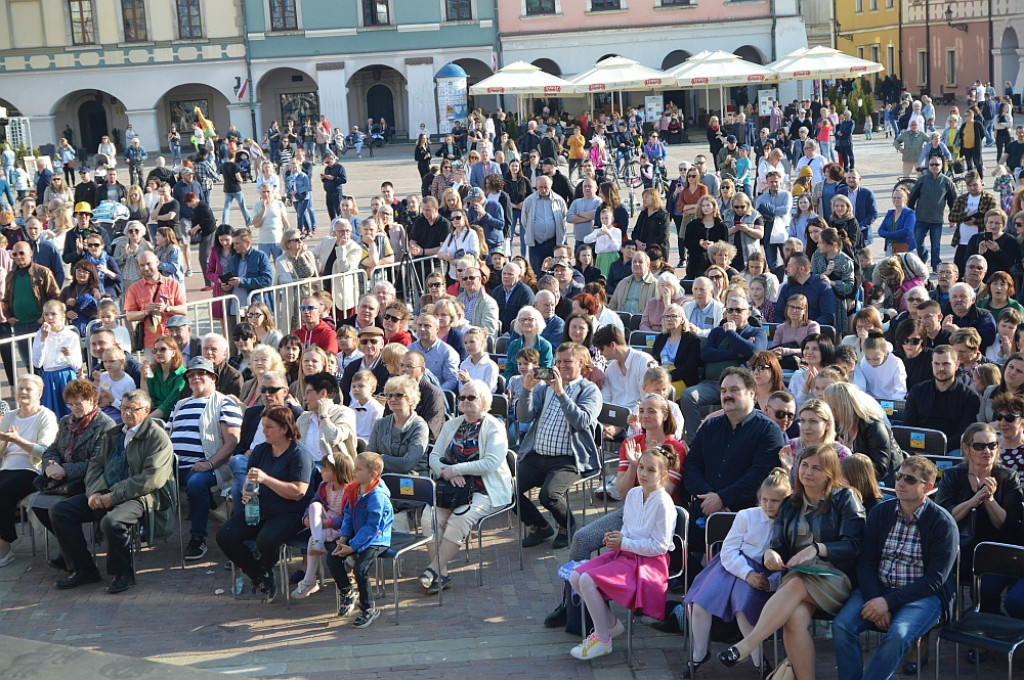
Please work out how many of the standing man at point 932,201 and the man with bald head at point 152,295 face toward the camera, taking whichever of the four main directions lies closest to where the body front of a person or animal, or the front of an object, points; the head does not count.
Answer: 2

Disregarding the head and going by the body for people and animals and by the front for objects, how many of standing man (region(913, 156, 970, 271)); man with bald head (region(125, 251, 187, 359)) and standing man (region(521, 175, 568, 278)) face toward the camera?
3

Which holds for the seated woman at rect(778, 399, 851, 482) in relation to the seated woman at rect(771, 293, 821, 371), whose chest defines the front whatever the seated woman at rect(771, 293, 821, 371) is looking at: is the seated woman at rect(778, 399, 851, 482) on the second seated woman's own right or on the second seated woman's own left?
on the second seated woman's own left

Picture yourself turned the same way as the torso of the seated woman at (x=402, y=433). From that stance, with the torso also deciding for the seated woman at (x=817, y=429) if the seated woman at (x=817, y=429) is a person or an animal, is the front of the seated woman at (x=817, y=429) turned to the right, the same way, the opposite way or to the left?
the same way

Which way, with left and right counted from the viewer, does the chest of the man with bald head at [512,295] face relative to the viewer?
facing the viewer and to the left of the viewer

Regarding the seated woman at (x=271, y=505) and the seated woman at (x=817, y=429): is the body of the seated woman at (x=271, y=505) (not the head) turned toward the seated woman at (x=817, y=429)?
no

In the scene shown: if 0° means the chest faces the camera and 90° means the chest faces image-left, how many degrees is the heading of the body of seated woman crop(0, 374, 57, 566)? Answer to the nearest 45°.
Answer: approximately 45°

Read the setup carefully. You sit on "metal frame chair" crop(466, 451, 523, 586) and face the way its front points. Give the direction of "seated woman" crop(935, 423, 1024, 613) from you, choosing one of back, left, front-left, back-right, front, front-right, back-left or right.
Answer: left

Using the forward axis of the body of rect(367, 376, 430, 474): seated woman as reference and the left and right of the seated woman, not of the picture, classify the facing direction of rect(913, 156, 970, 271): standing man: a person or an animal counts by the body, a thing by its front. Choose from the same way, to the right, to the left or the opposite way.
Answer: the same way

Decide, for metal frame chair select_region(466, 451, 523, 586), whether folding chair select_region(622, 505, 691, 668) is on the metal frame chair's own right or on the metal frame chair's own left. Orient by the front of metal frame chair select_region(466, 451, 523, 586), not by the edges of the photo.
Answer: on the metal frame chair's own left

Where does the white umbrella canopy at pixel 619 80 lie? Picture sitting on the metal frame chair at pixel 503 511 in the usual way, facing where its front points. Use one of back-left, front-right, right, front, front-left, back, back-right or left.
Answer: back-right

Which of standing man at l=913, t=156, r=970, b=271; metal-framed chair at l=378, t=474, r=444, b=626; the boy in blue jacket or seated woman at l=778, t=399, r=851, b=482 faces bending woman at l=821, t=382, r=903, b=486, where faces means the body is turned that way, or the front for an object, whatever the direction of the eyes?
the standing man

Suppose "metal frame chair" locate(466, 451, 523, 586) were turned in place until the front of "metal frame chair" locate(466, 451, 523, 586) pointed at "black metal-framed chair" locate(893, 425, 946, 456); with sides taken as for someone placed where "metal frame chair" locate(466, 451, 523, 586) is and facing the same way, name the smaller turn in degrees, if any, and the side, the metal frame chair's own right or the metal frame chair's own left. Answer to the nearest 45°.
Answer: approximately 135° to the metal frame chair's own left

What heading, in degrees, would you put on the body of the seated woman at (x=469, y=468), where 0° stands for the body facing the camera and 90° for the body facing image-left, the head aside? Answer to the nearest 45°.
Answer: approximately 45°

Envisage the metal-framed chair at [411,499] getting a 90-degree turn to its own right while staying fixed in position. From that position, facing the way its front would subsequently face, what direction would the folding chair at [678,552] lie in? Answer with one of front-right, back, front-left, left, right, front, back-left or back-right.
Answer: back

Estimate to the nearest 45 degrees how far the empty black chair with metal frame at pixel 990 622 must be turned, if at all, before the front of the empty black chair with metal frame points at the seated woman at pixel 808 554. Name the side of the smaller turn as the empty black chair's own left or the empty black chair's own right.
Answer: approximately 45° to the empty black chair's own right

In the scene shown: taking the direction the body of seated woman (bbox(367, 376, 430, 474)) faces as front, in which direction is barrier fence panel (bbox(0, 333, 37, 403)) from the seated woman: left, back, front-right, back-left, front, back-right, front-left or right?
right

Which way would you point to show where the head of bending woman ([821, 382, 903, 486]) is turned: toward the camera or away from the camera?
toward the camera
